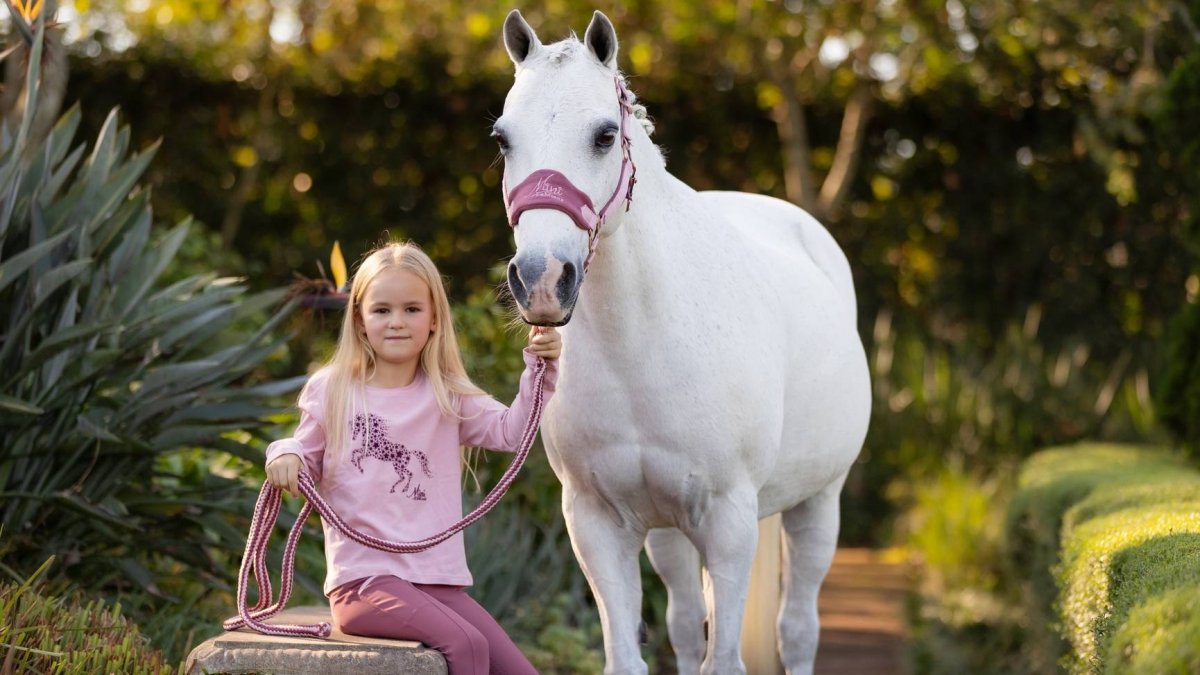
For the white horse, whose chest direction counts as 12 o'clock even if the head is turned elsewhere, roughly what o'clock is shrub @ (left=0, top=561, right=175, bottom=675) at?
The shrub is roughly at 1 o'clock from the white horse.

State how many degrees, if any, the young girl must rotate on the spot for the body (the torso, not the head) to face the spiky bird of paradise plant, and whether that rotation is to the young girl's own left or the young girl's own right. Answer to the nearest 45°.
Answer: approximately 135° to the young girl's own right

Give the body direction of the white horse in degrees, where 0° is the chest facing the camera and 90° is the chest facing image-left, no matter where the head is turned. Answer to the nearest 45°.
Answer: approximately 45°

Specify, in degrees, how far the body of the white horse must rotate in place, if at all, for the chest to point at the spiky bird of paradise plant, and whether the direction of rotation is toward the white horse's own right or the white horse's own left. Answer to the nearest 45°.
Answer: approximately 90° to the white horse's own right
